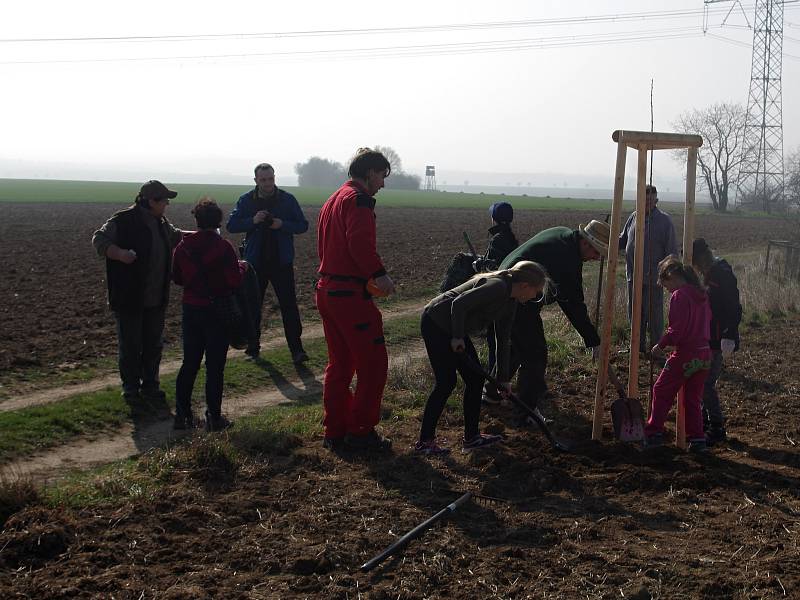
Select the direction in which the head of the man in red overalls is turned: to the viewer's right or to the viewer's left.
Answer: to the viewer's right

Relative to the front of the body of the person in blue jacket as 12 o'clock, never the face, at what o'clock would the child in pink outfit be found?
The child in pink outfit is roughly at 11 o'clock from the person in blue jacket.

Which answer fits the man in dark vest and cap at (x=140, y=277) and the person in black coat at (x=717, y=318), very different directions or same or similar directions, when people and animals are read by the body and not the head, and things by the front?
very different directions

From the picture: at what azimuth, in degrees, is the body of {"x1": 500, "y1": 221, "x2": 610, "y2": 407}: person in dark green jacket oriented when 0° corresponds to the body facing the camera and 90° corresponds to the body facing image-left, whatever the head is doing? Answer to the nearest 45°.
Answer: approximately 270°

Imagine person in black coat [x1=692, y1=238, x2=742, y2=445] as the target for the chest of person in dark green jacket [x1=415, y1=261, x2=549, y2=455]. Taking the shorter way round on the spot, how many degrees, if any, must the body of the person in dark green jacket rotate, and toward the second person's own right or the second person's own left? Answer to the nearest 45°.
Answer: approximately 45° to the second person's own left

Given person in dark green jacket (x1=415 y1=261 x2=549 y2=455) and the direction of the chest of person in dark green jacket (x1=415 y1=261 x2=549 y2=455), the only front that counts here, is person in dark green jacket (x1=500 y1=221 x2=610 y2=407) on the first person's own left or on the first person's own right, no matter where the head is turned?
on the first person's own left

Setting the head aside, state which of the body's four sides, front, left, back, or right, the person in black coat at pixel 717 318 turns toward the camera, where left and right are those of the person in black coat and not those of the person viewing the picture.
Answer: left

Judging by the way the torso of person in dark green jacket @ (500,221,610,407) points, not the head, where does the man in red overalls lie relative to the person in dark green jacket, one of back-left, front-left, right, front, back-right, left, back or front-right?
back-right

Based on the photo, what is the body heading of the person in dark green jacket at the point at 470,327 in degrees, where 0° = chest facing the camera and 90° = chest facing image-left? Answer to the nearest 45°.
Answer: approximately 270°
